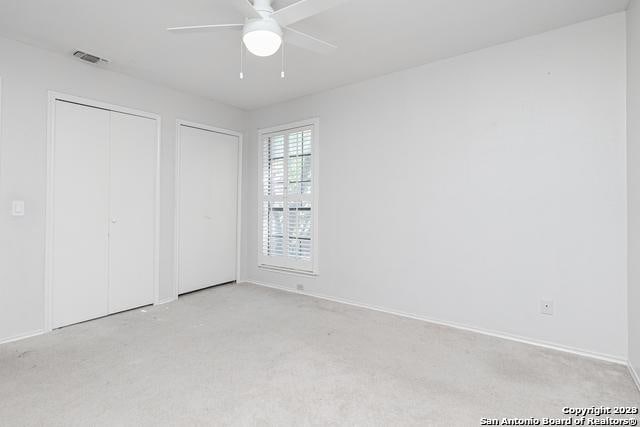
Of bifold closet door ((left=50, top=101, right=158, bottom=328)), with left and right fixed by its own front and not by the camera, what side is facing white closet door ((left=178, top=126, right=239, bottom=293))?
left

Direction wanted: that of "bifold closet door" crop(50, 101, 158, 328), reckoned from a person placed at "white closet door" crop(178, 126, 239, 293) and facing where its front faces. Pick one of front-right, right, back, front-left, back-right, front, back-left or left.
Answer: right

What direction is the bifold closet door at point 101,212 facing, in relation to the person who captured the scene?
facing the viewer and to the right of the viewer

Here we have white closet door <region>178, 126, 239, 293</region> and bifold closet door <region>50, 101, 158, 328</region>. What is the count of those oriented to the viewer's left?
0

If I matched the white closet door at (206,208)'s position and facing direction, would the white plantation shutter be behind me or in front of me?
in front

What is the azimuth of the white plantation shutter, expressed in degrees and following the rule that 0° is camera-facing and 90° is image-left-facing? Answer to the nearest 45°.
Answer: approximately 45°

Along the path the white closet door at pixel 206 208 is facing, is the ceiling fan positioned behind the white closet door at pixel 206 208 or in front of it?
in front

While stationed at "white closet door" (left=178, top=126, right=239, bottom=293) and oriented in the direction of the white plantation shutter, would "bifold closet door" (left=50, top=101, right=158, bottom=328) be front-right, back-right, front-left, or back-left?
back-right

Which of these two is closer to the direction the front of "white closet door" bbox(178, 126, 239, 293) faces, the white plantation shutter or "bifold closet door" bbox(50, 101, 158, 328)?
the white plantation shutter

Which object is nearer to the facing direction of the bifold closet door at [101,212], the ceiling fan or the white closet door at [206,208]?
the ceiling fan

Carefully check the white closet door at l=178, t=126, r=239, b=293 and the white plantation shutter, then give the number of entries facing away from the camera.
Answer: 0
